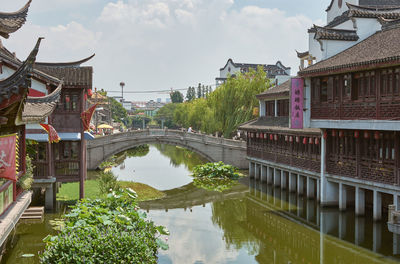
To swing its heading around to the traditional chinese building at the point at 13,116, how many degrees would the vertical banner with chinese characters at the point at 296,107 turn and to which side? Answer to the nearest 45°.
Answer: approximately 45° to its right

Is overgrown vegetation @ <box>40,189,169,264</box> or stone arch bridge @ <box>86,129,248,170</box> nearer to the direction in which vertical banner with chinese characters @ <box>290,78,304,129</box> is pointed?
the overgrown vegetation

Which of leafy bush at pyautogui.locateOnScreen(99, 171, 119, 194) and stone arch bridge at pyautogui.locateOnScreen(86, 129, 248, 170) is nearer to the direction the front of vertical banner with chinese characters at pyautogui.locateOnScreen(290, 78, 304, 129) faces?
the leafy bush

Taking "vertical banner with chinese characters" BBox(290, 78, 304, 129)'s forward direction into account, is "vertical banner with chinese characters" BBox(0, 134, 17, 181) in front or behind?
in front
